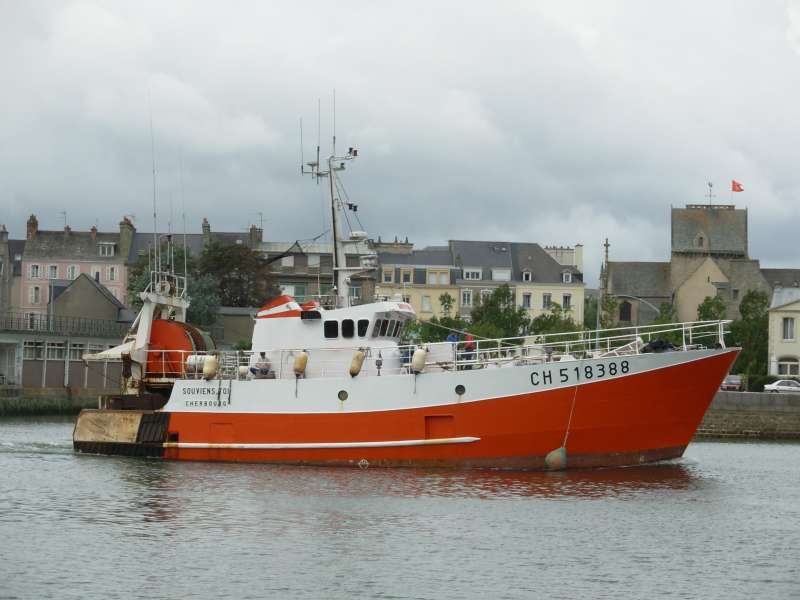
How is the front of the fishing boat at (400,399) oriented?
to the viewer's right
